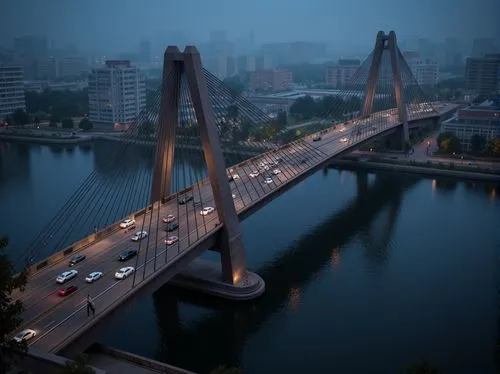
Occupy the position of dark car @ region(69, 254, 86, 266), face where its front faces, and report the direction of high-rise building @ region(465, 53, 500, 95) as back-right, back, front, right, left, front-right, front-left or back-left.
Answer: back

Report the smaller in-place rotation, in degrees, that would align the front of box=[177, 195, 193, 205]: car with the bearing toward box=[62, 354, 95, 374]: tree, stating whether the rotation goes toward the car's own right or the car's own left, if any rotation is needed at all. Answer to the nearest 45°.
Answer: approximately 45° to the car's own left

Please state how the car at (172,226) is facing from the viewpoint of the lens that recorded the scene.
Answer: facing the viewer and to the left of the viewer

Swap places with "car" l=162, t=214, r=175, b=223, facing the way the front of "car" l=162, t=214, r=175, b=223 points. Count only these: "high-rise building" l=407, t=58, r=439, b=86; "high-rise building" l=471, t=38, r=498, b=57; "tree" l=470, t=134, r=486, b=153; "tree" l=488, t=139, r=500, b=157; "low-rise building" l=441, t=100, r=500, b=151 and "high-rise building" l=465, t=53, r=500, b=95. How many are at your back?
6

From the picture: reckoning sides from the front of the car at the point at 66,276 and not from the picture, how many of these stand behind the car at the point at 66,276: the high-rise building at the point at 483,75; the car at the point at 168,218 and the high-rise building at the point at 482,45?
3

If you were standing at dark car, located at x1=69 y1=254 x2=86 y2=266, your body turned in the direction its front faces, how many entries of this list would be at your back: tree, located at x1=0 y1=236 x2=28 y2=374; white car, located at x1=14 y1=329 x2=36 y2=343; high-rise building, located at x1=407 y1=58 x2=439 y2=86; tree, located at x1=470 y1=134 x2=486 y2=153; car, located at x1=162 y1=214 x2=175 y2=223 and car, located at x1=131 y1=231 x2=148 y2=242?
4
